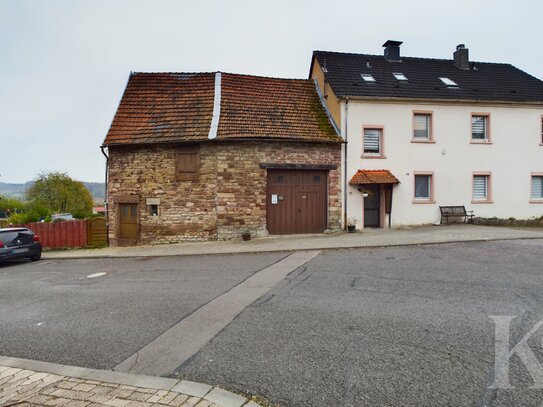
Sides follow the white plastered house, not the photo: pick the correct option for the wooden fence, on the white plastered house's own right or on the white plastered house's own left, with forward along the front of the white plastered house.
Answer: on the white plastered house's own right

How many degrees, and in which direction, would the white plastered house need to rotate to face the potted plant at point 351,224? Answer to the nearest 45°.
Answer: approximately 45° to its right

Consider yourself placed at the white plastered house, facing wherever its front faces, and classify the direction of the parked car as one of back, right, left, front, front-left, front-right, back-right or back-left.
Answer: front-right

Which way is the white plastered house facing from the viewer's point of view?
toward the camera
